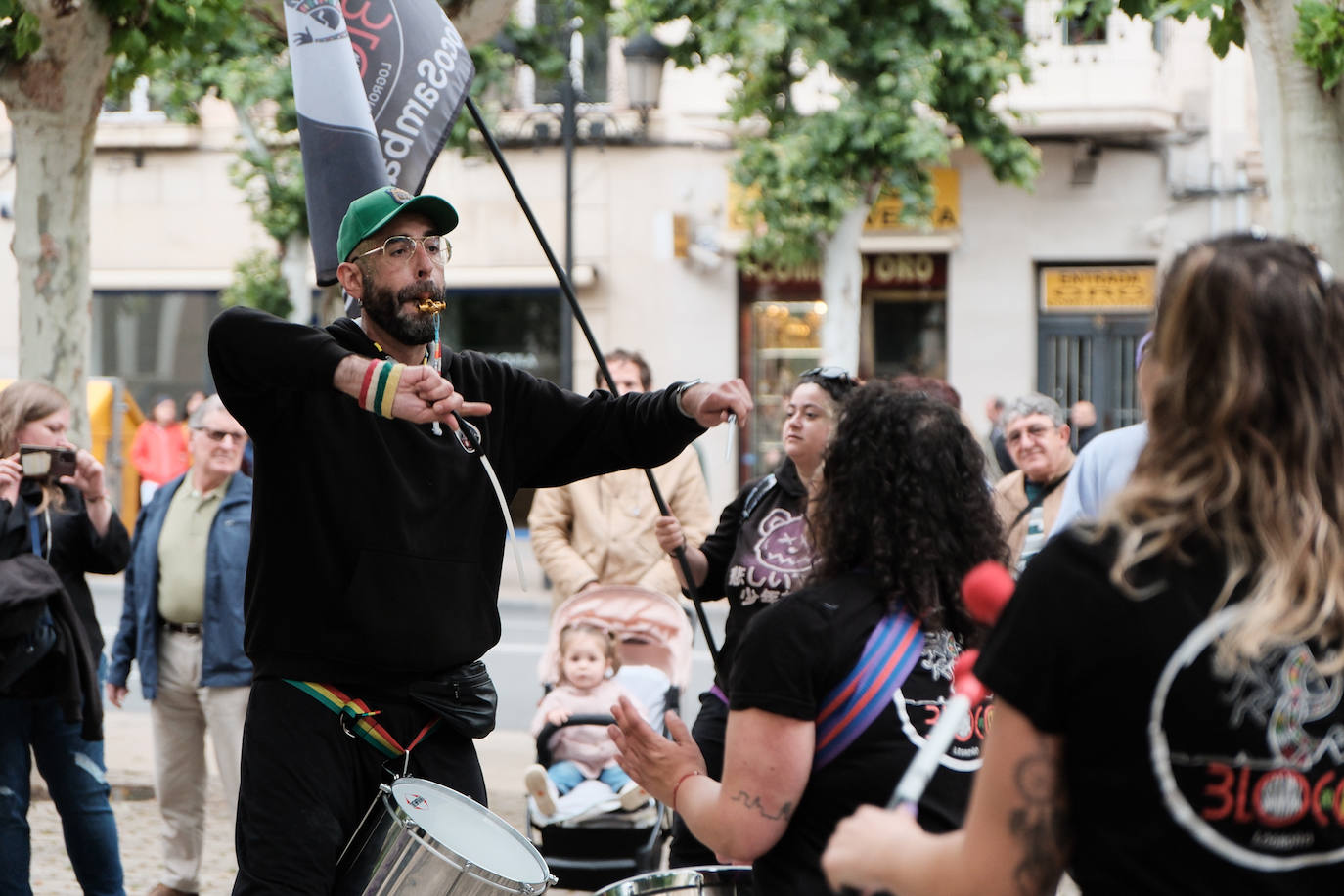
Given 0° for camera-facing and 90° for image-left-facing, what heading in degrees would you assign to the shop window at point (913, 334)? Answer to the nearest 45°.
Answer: approximately 0°

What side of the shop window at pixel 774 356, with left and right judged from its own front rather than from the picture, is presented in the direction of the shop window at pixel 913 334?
left

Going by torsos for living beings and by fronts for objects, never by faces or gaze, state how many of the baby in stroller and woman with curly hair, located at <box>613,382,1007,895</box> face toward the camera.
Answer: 1

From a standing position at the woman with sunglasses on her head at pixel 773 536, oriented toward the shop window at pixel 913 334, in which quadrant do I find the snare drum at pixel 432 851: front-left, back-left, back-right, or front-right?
back-left

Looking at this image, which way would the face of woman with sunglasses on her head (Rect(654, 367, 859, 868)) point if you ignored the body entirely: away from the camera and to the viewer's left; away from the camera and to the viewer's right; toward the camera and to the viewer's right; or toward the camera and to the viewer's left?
toward the camera and to the viewer's left

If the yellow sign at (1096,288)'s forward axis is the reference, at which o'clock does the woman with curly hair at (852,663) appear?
The woman with curly hair is roughly at 12 o'clock from the yellow sign.

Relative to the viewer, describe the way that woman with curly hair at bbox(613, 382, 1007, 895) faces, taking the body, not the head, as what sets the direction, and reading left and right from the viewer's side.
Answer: facing away from the viewer and to the left of the viewer

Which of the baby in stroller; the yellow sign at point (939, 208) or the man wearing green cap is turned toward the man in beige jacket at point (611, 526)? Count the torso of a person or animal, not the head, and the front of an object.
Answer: the yellow sign
